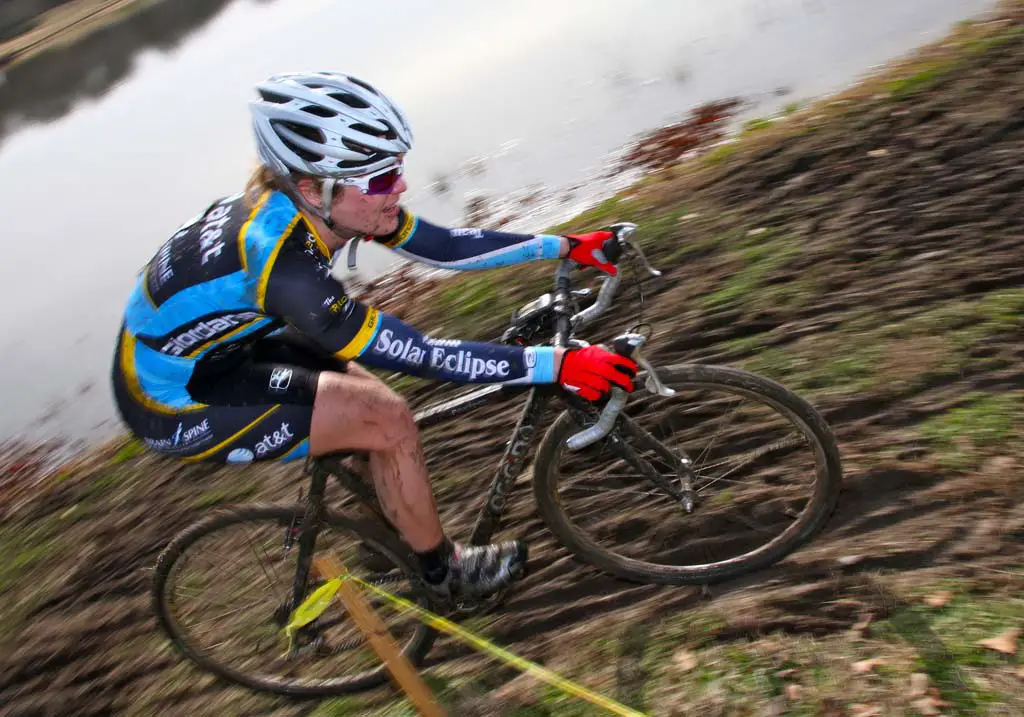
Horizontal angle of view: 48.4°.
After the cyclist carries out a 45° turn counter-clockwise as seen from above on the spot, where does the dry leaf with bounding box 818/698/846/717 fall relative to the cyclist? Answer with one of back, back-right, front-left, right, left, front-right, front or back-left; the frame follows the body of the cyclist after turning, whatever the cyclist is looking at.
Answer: right

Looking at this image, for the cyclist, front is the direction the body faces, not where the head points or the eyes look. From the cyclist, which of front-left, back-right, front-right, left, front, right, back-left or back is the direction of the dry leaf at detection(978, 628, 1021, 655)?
front-right

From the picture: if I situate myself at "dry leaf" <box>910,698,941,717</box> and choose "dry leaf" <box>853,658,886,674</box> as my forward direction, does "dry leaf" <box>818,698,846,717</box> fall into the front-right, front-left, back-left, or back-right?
front-left

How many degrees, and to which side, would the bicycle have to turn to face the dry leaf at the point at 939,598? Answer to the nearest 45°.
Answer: approximately 45° to its right

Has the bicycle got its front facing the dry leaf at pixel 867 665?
no

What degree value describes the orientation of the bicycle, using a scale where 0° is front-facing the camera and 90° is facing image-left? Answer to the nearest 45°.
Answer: approximately 270°

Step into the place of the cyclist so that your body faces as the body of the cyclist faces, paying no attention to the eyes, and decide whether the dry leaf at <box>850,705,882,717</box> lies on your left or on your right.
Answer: on your right

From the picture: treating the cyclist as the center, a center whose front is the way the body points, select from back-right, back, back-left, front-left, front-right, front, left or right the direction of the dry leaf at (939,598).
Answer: front-right

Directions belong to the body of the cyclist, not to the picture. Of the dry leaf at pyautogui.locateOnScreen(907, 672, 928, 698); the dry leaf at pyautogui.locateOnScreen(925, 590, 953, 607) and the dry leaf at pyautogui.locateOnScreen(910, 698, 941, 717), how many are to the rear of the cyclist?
0

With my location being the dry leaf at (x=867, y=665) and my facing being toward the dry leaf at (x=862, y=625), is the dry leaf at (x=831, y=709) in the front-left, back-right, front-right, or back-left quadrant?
back-left

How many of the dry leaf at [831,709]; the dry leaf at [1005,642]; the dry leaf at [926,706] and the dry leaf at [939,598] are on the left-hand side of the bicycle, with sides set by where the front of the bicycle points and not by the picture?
0

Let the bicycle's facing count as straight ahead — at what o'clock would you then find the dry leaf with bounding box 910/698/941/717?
The dry leaf is roughly at 2 o'clock from the bicycle.

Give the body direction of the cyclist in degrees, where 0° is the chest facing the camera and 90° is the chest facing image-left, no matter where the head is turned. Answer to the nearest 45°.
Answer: approximately 270°
